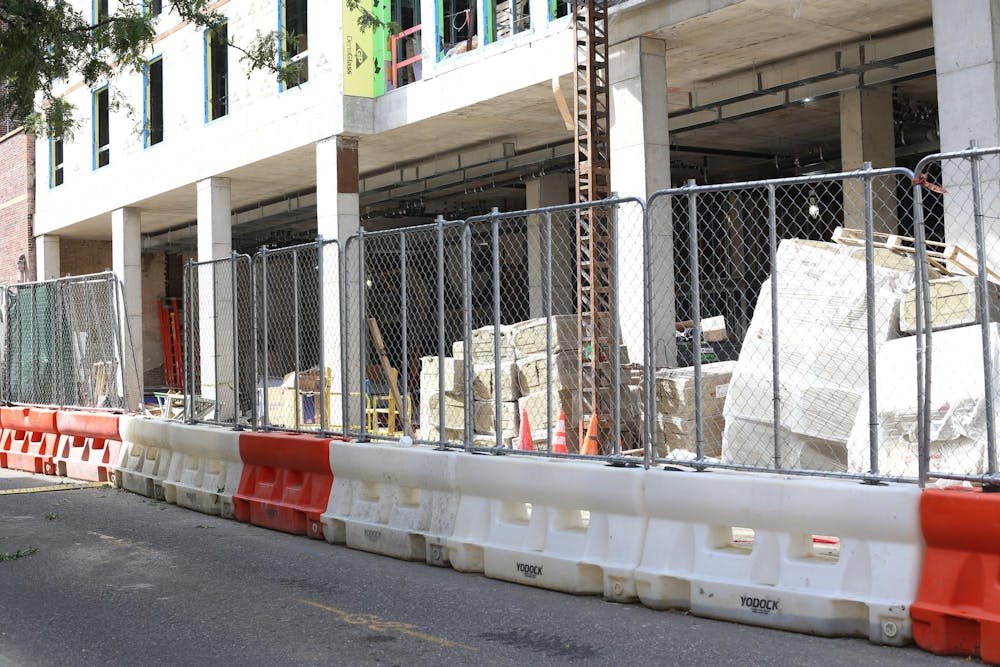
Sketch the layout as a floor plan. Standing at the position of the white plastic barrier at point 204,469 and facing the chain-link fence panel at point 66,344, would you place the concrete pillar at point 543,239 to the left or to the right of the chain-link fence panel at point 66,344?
right

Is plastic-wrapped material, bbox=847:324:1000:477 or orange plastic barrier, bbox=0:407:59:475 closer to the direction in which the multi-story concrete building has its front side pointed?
the orange plastic barrier

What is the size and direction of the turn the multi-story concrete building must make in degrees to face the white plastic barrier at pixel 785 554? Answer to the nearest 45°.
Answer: approximately 45° to its left

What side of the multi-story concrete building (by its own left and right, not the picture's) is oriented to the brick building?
right

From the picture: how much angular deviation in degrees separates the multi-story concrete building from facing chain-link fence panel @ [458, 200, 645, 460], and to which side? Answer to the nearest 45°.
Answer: approximately 45° to its left

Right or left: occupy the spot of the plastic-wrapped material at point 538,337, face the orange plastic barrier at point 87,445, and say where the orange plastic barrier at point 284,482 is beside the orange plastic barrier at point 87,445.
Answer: left

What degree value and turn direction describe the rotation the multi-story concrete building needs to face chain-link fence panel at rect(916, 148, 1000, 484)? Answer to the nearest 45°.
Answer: approximately 45° to its left

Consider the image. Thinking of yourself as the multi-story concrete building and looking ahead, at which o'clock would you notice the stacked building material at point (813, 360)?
The stacked building material is roughly at 10 o'clock from the multi-story concrete building.

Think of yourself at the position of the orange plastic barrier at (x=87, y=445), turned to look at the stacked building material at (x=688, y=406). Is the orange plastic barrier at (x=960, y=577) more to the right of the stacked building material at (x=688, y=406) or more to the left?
right

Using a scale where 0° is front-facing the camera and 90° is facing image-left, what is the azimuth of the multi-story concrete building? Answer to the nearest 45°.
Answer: approximately 45°

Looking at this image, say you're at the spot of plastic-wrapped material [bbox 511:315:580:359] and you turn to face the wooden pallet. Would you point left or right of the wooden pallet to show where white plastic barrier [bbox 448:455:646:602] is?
right
